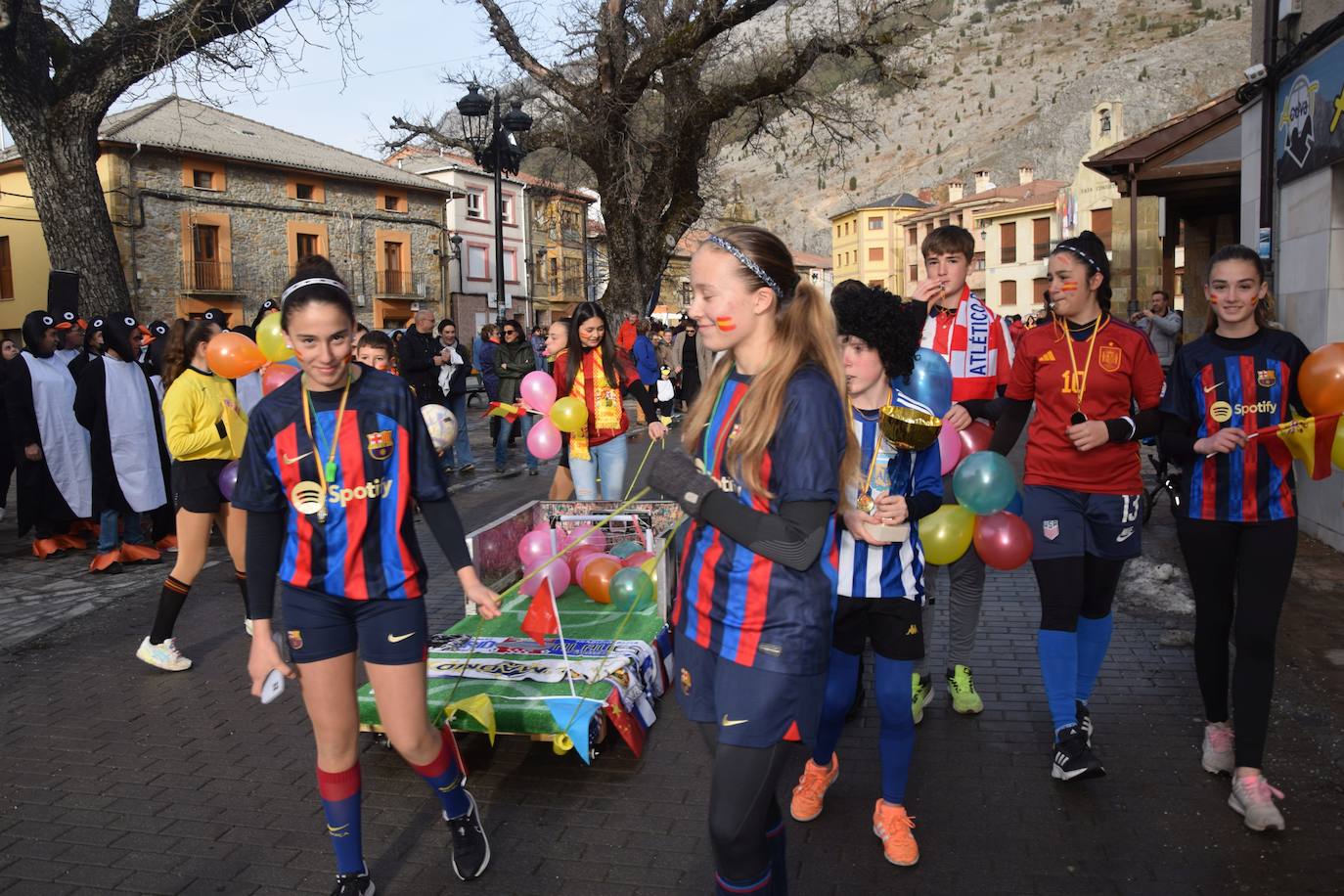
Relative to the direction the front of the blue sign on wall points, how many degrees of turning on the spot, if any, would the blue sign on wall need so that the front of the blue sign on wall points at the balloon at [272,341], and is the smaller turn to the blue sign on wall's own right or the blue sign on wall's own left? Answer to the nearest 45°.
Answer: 0° — it already faces it

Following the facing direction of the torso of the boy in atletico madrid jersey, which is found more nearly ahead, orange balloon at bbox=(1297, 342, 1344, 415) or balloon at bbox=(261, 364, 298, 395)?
the orange balloon

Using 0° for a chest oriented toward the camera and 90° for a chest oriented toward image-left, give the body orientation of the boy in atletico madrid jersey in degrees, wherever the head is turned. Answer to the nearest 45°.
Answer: approximately 0°
